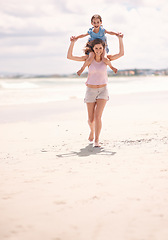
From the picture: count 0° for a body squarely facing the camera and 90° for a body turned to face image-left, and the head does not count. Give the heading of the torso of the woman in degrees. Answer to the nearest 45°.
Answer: approximately 0°
